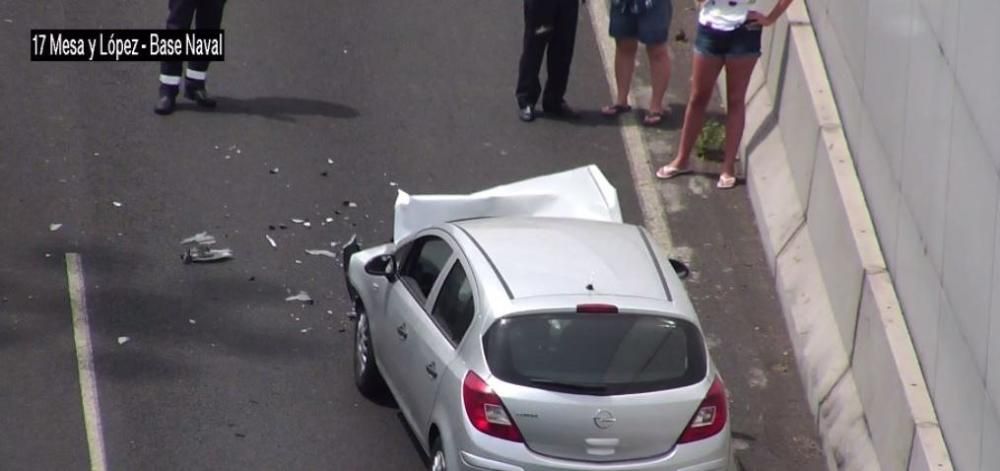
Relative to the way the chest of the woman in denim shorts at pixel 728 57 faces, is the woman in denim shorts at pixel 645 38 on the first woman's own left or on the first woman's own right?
on the first woman's own right

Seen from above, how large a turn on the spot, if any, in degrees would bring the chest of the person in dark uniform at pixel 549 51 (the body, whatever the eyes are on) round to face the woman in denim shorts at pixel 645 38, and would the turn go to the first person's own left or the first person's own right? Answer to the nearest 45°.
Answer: approximately 45° to the first person's own left

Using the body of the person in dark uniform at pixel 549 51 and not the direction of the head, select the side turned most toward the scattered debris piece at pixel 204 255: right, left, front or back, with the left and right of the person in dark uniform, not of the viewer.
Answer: right

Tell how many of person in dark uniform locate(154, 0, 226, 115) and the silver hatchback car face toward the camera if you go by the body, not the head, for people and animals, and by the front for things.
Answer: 1

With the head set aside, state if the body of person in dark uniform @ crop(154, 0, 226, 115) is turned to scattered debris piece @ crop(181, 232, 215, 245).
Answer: yes

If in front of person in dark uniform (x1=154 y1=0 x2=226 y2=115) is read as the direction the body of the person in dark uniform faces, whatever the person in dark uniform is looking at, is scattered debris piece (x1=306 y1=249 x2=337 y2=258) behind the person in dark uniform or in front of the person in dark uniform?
in front

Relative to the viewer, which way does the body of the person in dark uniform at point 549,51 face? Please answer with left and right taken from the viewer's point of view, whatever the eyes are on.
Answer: facing the viewer and to the right of the viewer

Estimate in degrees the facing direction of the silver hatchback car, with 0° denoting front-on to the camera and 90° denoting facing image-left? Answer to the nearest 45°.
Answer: approximately 135°

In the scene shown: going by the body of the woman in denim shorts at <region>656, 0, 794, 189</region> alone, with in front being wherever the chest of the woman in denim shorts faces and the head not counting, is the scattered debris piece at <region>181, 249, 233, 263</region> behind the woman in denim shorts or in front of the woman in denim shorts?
in front
